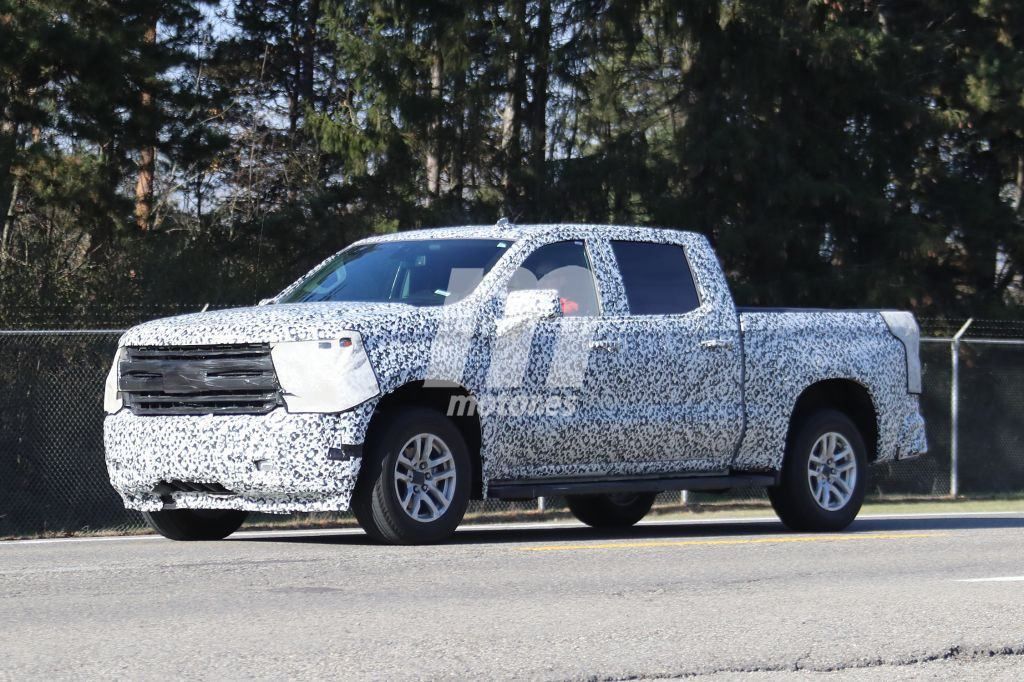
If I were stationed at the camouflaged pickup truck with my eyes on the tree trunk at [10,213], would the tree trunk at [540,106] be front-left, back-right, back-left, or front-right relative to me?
front-right

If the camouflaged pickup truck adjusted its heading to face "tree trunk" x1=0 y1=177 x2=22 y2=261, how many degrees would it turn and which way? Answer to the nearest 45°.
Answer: approximately 90° to its right

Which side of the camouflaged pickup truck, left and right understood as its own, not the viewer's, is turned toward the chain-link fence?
right

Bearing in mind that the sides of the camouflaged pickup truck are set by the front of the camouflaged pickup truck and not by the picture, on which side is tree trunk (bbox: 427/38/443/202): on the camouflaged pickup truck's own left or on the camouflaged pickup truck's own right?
on the camouflaged pickup truck's own right

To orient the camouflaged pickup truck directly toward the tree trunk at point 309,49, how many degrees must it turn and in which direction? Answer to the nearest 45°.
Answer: approximately 135° to its right

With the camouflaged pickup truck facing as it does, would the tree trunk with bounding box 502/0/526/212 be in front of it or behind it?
behind

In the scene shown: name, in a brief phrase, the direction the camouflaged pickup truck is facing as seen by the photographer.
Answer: facing the viewer and to the left of the viewer

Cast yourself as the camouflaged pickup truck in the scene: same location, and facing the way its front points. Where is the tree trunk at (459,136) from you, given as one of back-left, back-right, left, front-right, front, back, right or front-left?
back-right
